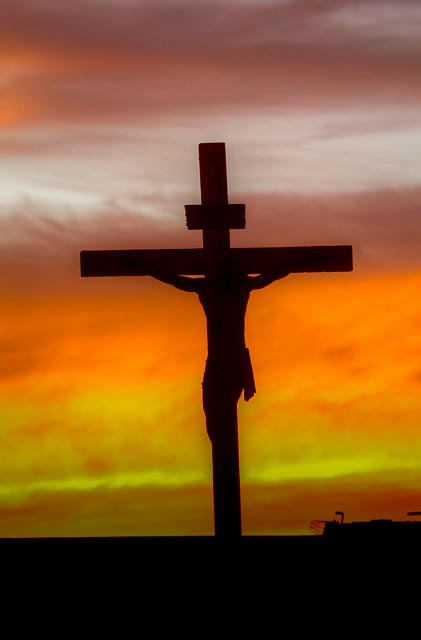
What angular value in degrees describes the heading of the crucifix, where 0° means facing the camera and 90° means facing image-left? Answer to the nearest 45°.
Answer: approximately 0°
